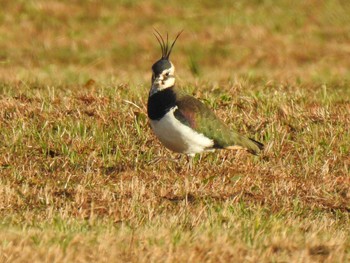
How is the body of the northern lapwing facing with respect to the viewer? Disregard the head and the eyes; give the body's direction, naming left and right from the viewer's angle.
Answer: facing the viewer and to the left of the viewer
